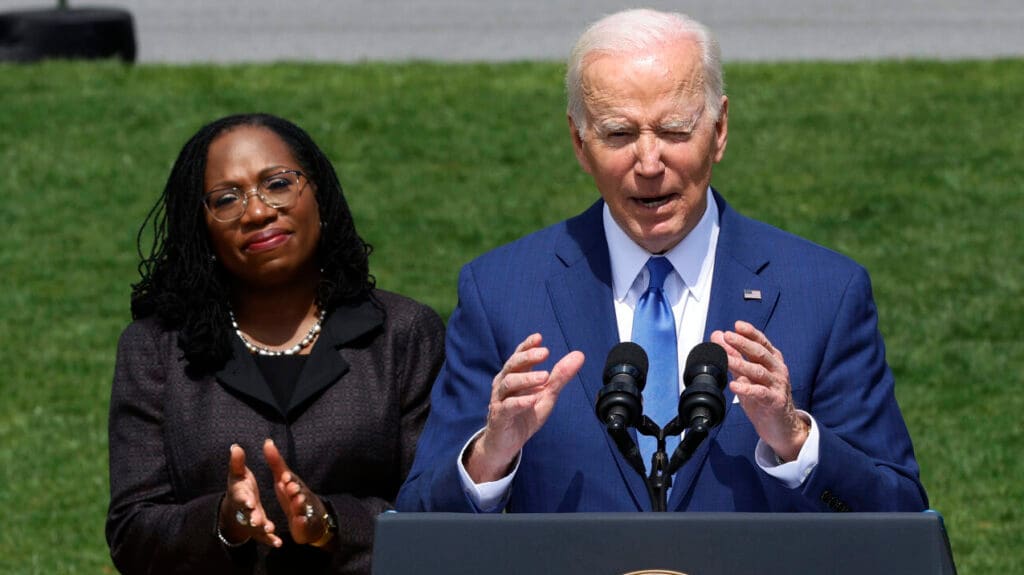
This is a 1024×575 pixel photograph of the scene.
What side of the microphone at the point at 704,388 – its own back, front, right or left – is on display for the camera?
back

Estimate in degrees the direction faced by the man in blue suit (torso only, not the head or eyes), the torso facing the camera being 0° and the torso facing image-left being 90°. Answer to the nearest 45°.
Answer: approximately 0°

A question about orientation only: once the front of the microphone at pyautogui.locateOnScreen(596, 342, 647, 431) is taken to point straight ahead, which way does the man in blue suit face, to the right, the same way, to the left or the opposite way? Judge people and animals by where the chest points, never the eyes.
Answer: the opposite way

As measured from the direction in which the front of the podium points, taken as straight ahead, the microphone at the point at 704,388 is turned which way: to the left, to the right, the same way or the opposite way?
the opposite way

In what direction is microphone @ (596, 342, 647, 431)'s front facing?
away from the camera

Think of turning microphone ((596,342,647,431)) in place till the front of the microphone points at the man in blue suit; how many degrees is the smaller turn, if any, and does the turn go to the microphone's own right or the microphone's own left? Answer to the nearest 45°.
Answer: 0° — it already faces them

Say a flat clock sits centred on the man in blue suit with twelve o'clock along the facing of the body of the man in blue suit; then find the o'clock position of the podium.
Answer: The podium is roughly at 12 o'clock from the man in blue suit.

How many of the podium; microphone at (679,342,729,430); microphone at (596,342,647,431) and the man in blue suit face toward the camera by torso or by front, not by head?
2

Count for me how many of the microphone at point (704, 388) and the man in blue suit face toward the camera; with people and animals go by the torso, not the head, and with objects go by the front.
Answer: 1
